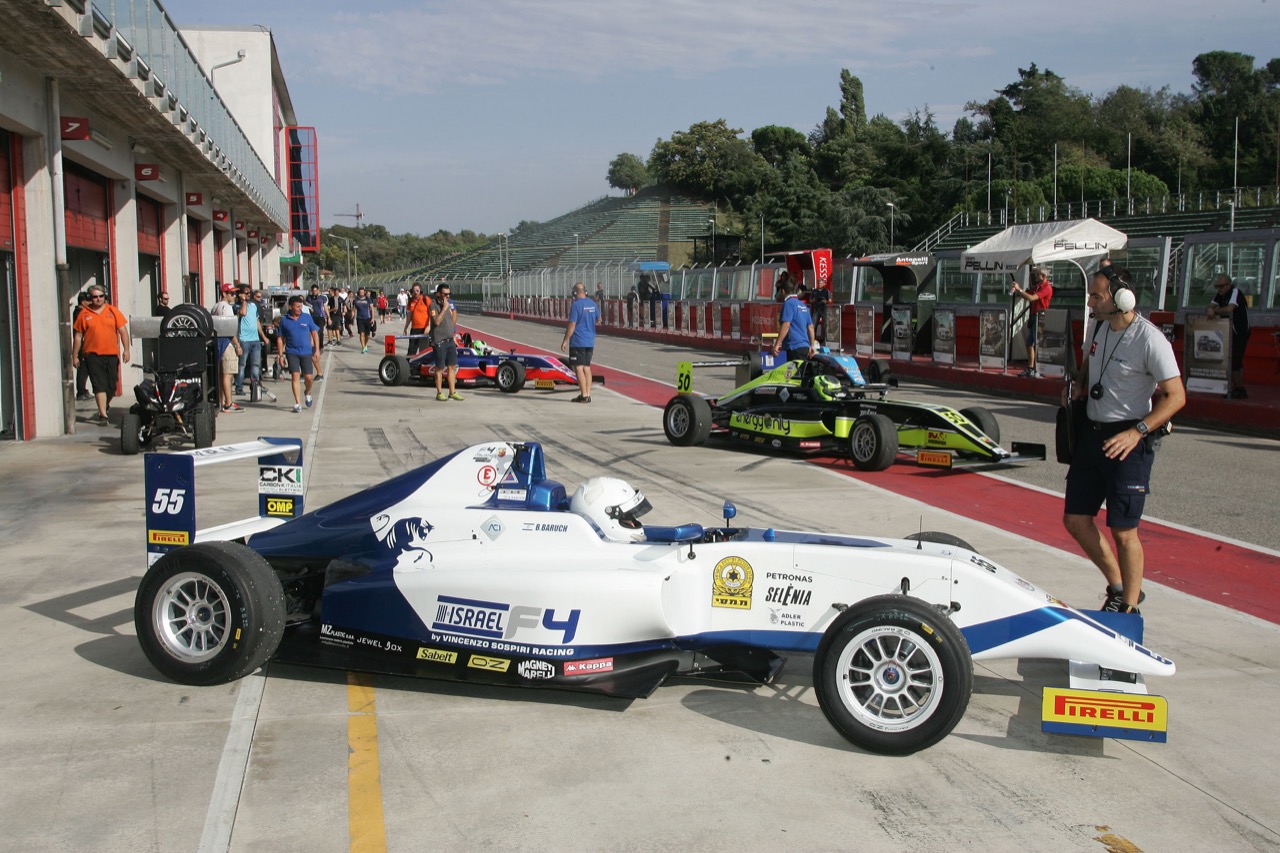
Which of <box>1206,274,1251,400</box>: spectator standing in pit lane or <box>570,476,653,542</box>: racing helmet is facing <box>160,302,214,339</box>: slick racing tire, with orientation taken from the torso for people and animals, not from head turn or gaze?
the spectator standing in pit lane

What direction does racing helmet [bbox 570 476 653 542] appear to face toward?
to the viewer's right

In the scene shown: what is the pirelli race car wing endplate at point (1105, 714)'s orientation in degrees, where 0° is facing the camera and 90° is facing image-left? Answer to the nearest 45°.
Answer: approximately 0°

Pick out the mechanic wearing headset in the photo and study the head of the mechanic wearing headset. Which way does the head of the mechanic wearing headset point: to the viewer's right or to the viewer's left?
to the viewer's left

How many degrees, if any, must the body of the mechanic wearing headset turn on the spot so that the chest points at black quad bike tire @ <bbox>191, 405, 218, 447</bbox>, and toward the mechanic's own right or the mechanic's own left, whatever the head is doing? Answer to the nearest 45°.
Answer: approximately 45° to the mechanic's own right

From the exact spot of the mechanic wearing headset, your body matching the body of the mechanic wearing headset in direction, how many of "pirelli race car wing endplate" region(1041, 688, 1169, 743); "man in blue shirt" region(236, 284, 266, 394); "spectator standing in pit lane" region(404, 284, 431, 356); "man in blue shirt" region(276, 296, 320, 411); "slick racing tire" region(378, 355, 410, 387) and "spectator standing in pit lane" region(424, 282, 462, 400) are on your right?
5

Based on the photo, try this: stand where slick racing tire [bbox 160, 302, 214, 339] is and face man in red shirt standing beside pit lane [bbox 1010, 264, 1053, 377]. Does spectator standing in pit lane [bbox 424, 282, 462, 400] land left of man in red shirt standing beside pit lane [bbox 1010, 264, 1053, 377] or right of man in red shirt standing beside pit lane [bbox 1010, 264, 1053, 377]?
left

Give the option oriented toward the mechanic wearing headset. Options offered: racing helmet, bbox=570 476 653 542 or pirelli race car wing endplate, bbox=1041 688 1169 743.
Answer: the racing helmet

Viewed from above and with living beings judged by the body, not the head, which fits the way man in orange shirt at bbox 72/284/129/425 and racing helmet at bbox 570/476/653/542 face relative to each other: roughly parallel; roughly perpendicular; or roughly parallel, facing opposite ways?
roughly perpendicular

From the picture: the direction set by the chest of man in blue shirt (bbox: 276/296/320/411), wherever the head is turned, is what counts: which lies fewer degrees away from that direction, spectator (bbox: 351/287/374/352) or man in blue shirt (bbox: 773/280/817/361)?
the man in blue shirt

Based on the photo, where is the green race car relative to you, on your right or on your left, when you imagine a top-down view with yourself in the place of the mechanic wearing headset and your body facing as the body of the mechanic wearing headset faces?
on your right
